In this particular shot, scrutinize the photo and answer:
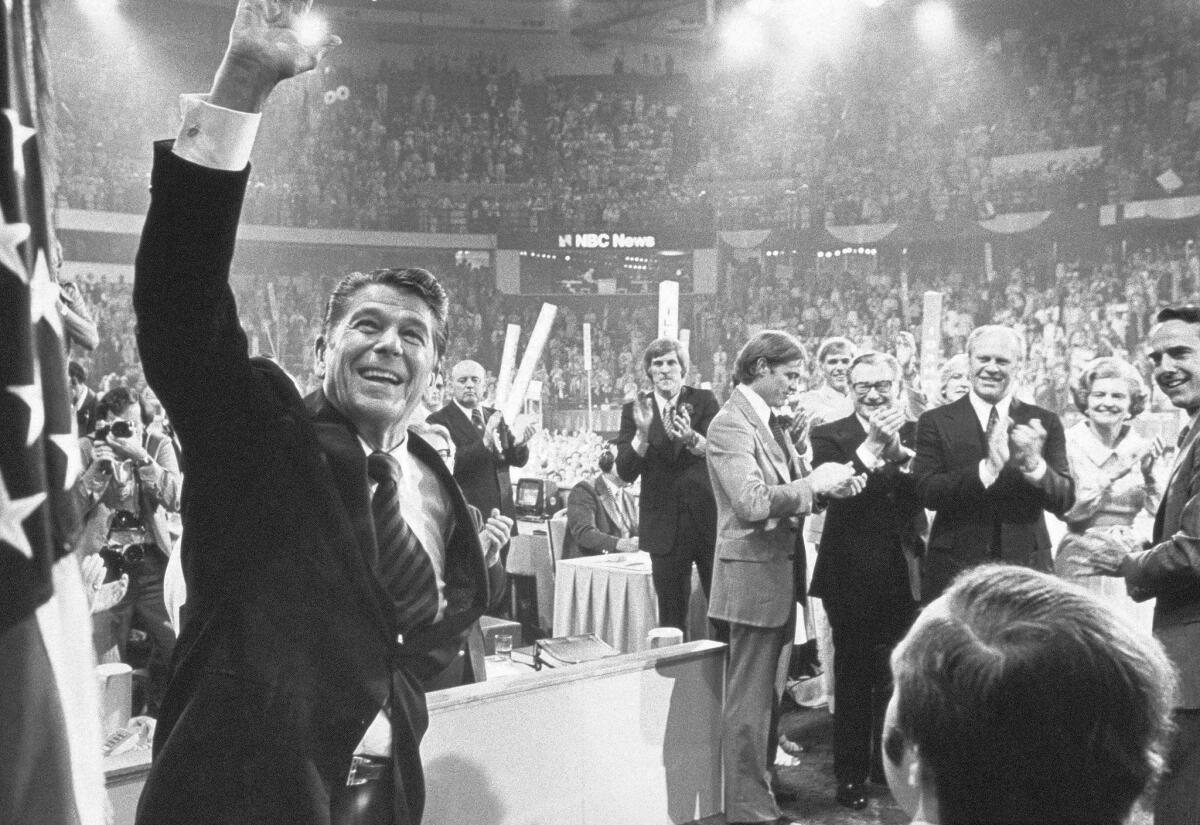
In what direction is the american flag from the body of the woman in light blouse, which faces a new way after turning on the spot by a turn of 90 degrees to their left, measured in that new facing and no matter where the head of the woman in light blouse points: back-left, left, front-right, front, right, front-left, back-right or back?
right

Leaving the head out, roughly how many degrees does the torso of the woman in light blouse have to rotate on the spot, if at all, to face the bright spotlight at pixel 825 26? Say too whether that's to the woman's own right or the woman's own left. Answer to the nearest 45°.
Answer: approximately 180°

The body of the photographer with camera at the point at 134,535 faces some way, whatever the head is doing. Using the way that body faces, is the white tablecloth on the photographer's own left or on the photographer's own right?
on the photographer's own left

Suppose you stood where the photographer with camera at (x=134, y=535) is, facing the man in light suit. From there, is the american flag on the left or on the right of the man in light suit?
right

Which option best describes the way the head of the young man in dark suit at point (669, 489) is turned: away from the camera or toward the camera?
toward the camera

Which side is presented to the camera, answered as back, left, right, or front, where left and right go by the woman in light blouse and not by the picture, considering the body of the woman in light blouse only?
front

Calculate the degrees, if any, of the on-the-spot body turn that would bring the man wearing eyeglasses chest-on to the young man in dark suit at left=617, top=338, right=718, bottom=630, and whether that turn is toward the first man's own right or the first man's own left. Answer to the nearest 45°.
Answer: approximately 135° to the first man's own right

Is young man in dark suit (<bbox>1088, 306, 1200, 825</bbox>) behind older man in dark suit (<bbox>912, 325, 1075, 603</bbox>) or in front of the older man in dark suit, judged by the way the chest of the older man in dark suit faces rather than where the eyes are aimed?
in front

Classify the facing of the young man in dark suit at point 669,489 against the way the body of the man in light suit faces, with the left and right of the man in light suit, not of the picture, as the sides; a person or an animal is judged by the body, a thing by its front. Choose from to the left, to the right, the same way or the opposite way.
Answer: to the right

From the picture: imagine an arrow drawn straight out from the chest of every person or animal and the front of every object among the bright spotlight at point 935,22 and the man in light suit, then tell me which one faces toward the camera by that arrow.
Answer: the bright spotlight

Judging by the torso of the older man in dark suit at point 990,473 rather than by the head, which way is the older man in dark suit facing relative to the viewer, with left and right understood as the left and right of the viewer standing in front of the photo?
facing the viewer

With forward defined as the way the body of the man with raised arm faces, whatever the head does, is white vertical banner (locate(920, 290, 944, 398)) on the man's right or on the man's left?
on the man's left

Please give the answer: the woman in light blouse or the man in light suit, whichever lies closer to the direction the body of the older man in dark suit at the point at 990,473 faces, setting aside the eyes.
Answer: the man in light suit

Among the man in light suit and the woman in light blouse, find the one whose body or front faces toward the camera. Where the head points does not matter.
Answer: the woman in light blouse

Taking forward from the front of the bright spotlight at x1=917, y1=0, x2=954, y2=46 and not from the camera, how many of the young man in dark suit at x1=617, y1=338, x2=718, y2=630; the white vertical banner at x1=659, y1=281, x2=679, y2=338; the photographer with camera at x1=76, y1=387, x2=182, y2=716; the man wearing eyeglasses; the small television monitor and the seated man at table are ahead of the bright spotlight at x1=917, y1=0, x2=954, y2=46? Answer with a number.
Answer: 6

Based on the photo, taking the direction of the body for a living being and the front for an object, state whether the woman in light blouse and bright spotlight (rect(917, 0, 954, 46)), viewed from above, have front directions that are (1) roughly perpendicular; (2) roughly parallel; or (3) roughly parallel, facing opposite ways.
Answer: roughly parallel
